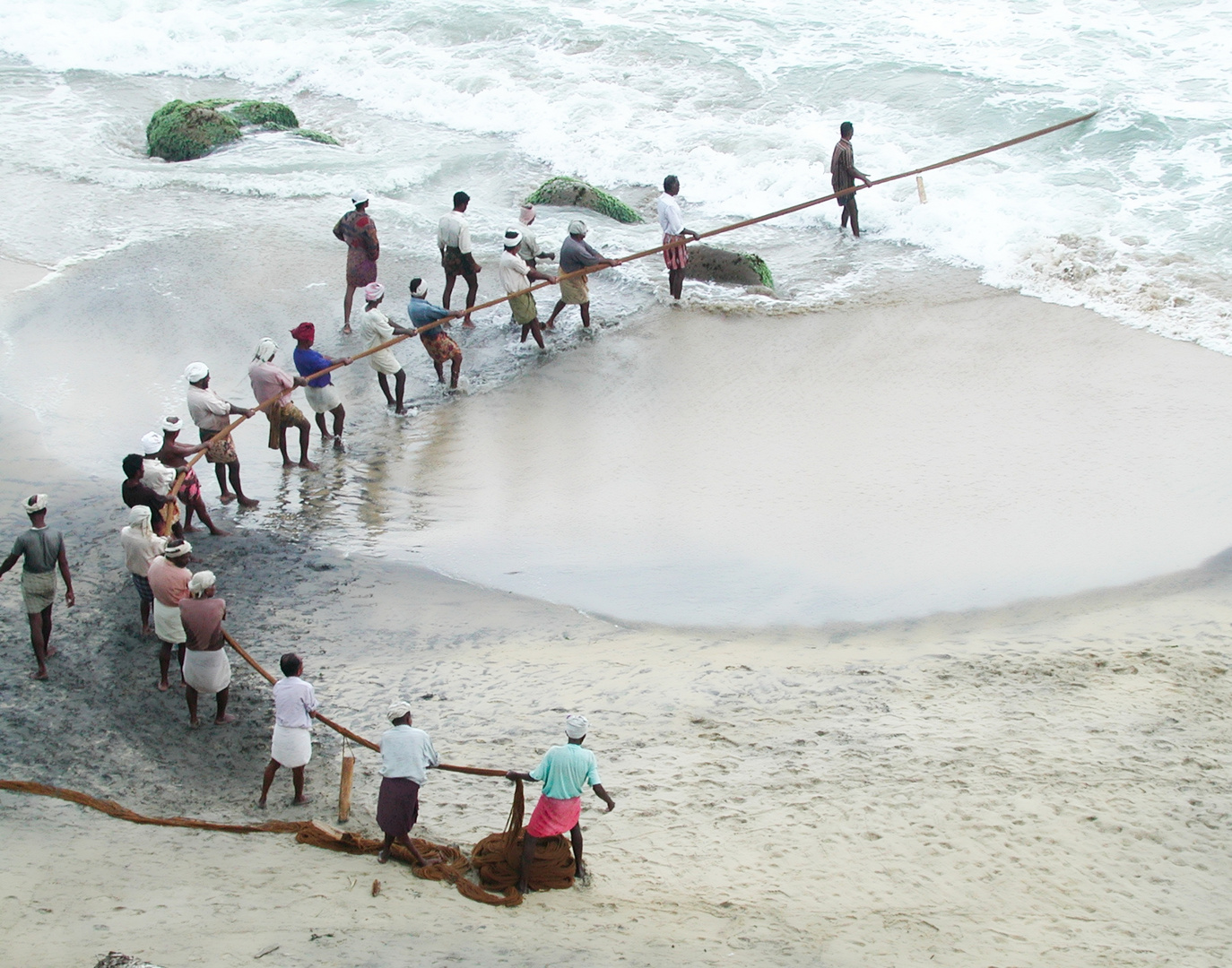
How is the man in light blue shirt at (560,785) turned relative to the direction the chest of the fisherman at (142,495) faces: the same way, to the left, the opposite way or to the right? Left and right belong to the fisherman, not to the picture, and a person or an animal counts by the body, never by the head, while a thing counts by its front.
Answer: to the left

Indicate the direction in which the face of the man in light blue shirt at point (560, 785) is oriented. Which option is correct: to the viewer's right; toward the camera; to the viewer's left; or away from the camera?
away from the camera

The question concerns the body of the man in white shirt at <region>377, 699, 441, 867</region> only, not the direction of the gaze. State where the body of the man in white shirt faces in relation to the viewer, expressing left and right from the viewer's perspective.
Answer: facing away from the viewer and to the right of the viewer

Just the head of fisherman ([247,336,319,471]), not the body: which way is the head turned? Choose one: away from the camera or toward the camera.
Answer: away from the camera

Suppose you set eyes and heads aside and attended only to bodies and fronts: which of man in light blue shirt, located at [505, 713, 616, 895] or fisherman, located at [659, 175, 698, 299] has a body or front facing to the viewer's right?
the fisherman

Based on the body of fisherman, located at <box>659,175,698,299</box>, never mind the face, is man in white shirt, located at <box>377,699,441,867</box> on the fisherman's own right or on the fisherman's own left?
on the fisherman's own right

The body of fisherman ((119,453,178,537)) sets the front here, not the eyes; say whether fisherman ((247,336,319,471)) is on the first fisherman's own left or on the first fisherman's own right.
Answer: on the first fisherman's own left

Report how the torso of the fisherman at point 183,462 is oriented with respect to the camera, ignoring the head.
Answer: to the viewer's right

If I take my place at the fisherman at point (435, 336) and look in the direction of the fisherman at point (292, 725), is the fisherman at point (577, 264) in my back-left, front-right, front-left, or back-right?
back-left

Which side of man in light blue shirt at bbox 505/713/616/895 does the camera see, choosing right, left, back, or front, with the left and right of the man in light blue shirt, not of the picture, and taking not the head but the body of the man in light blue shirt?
back

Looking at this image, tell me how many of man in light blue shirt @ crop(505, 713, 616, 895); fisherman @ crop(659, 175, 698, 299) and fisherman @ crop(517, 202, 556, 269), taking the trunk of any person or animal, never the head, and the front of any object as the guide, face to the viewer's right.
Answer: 2

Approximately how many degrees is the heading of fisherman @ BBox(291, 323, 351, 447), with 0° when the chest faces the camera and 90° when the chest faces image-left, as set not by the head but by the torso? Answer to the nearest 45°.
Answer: approximately 270°

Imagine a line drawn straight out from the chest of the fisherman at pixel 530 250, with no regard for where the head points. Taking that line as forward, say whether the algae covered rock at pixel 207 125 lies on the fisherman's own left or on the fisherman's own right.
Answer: on the fisherman's own left

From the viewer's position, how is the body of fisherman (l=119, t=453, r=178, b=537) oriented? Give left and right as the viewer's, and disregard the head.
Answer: facing to the right of the viewer
